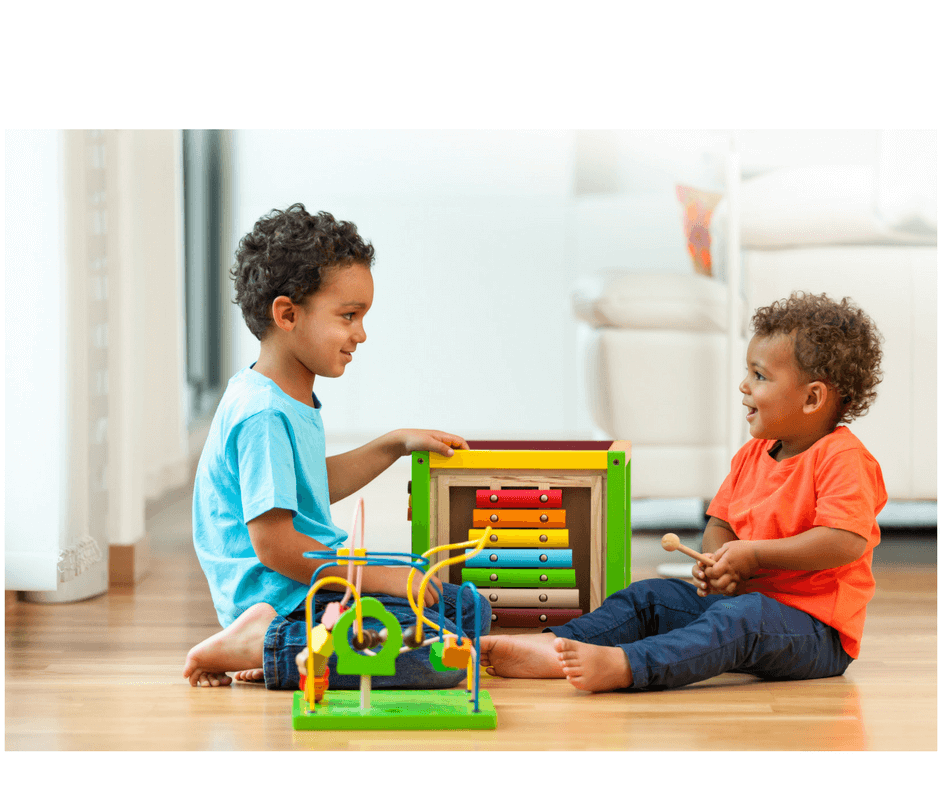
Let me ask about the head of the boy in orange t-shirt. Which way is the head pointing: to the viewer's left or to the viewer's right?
to the viewer's left

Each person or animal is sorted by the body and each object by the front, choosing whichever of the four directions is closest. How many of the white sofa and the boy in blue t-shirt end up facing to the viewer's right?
1

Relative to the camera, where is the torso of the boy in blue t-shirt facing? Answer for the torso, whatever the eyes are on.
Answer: to the viewer's right

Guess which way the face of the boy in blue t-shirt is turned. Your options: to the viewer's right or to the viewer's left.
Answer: to the viewer's right
